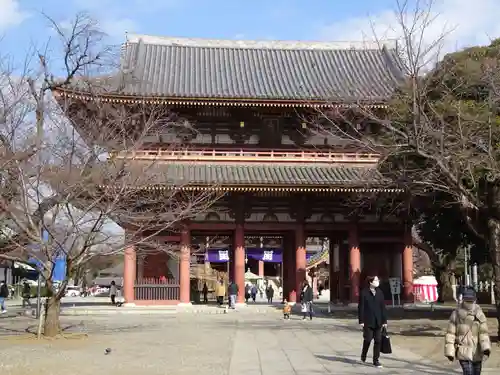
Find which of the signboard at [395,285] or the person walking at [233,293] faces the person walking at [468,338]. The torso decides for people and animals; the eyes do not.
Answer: the signboard

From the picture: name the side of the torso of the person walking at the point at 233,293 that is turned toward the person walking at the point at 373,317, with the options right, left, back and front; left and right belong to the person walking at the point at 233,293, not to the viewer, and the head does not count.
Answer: back

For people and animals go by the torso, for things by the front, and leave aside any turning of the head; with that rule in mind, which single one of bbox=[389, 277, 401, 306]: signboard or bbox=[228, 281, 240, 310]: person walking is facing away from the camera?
the person walking

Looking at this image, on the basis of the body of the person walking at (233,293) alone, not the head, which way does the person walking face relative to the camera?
away from the camera

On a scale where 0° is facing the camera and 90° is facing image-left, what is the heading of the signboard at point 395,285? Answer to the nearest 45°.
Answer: approximately 0°

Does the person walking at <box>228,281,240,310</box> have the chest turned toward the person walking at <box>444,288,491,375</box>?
no

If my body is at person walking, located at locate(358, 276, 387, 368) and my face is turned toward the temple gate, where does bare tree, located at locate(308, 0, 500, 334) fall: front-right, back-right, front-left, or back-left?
front-right

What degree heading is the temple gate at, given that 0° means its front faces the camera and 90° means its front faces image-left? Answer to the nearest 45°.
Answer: approximately 0°

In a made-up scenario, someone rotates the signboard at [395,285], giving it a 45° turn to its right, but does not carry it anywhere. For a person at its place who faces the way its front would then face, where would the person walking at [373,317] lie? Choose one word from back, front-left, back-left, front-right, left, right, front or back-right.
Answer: front-left

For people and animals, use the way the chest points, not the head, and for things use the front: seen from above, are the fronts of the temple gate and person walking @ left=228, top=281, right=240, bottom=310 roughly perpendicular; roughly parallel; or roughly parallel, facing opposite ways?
roughly parallel, facing opposite ways

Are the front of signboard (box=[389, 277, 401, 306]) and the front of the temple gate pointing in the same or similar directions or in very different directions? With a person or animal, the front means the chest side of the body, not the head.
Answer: same or similar directions

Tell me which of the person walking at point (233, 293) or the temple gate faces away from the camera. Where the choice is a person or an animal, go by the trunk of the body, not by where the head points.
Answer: the person walking

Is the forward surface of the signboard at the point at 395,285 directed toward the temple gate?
no

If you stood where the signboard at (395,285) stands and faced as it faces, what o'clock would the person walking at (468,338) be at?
The person walking is roughly at 12 o'clock from the signboard.

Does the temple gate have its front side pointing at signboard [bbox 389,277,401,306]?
no

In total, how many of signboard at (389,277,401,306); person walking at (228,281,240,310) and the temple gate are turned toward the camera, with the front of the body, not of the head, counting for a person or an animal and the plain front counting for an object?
2

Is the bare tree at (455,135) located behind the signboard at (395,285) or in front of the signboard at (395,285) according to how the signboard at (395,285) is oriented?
in front

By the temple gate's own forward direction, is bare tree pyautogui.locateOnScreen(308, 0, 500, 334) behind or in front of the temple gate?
in front
